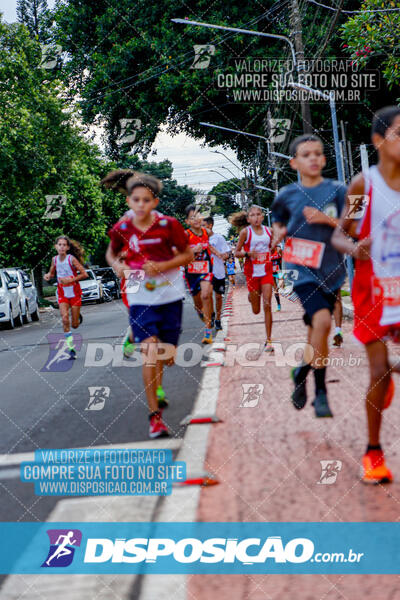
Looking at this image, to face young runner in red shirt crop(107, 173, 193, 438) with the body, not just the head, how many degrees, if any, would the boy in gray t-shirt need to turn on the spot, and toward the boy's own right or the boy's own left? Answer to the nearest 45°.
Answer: approximately 135° to the boy's own right

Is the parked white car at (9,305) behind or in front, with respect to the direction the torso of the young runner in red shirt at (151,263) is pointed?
behind

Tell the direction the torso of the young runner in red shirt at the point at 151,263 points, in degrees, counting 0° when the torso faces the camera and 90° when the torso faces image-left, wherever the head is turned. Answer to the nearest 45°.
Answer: approximately 0°

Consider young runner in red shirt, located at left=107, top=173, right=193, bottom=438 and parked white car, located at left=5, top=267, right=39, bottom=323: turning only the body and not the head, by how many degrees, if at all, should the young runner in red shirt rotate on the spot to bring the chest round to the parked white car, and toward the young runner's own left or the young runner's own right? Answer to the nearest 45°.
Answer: approximately 180°

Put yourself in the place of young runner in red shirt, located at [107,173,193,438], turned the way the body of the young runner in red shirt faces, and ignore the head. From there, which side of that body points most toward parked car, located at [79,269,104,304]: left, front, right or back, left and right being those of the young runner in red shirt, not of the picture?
back

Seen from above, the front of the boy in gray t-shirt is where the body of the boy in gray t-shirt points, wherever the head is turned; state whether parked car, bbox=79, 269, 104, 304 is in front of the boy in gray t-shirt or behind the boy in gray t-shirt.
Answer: behind

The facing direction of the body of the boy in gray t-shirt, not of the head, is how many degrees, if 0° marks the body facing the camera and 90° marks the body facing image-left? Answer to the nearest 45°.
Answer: approximately 0°

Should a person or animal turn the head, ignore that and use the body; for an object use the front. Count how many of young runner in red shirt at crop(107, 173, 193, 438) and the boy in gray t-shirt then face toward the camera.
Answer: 2
